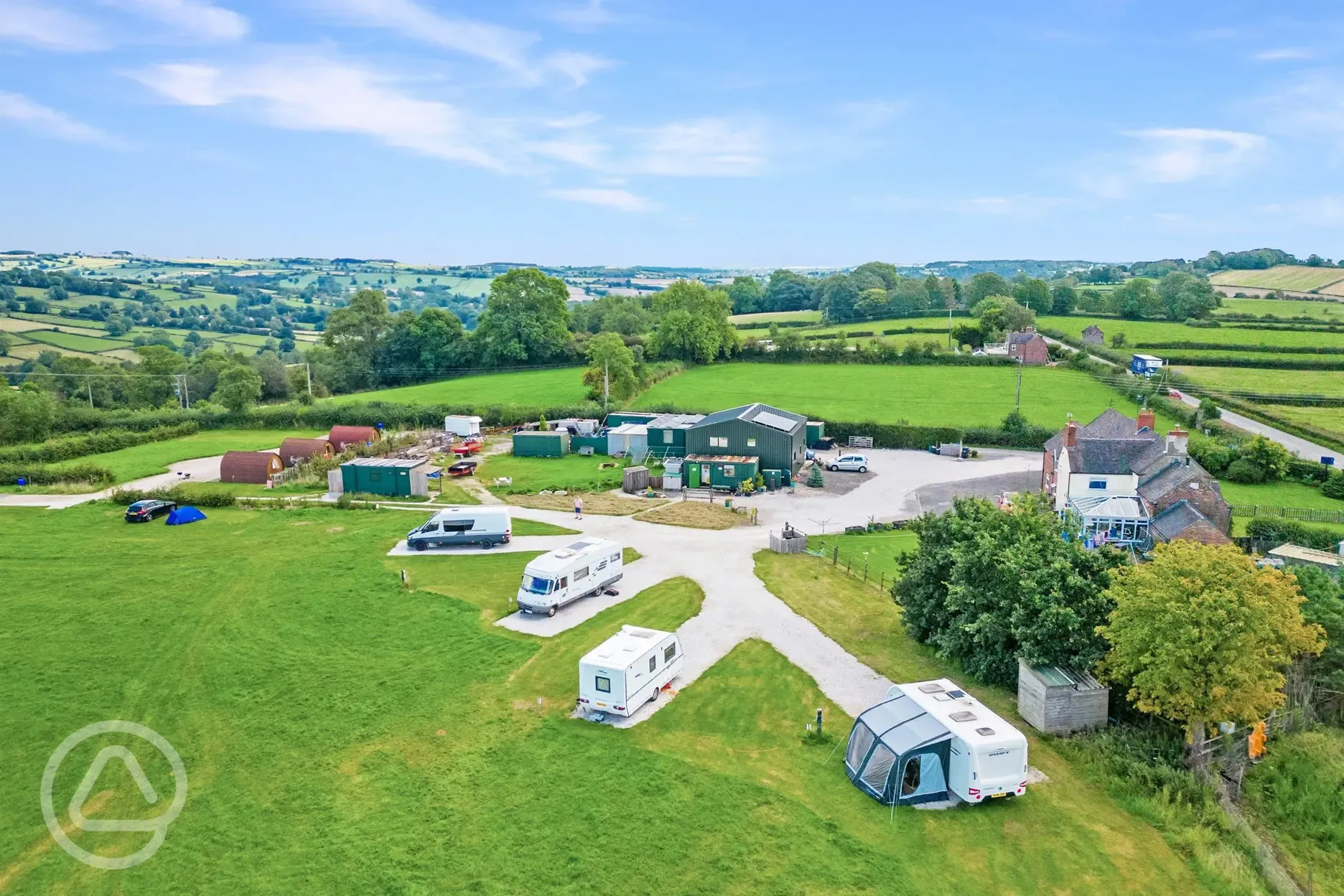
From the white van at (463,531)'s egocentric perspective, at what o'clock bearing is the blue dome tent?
The blue dome tent is roughly at 1 o'clock from the white van.

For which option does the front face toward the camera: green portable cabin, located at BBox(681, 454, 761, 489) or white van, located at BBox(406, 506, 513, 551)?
the green portable cabin

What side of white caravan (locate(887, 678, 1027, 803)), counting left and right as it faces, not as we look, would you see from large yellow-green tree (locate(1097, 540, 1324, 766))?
right

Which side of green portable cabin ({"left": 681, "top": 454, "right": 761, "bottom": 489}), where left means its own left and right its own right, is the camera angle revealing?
front

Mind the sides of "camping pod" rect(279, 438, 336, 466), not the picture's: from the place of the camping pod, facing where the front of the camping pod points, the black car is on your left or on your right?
on your right

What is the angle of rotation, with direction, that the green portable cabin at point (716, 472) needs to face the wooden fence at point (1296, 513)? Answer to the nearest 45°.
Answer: approximately 90° to its left

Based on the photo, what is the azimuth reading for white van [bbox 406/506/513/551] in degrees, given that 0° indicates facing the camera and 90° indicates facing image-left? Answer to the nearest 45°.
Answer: approximately 90°

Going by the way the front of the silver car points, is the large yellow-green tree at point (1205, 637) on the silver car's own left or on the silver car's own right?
on the silver car's own left

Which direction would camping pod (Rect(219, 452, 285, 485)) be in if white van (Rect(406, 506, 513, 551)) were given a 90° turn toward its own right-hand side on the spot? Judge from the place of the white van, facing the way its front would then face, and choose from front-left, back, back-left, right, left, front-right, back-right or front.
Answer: front-left

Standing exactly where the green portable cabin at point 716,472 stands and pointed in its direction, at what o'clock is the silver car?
The silver car is roughly at 8 o'clock from the green portable cabin.

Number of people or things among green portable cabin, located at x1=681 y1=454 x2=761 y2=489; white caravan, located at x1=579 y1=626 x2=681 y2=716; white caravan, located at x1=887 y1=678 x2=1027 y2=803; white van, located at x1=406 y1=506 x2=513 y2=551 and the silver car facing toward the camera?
1

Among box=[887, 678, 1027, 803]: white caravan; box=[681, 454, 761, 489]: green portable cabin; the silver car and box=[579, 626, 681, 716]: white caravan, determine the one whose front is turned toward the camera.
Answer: the green portable cabin
